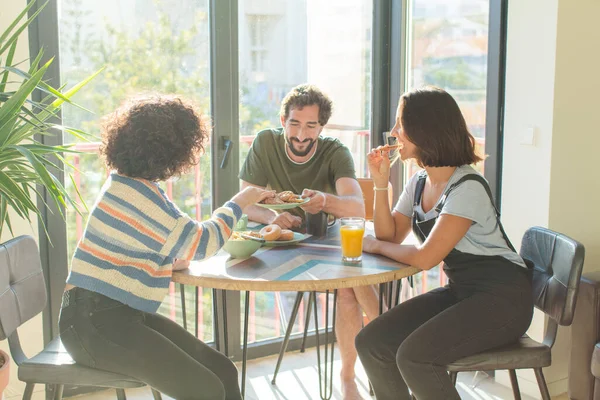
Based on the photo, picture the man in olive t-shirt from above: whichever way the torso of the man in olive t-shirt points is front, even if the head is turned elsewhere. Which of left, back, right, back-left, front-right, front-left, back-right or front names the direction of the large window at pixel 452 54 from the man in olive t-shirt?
back-left

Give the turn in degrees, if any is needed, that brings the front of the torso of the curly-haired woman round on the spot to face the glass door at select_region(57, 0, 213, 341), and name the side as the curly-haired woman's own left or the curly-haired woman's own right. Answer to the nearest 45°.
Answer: approximately 45° to the curly-haired woman's own left

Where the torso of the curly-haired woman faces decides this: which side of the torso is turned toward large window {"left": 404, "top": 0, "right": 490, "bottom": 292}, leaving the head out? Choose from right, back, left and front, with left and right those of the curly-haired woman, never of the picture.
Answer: front

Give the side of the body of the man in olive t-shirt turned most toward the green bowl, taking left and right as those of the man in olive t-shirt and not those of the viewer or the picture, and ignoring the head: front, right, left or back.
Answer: front

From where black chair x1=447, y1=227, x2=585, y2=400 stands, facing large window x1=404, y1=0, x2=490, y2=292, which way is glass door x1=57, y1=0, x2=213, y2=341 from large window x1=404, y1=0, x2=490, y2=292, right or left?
left

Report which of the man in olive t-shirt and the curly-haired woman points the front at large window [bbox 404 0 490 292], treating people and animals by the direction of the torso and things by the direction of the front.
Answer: the curly-haired woman

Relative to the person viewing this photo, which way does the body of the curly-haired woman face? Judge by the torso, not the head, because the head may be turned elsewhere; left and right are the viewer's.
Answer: facing away from the viewer and to the right of the viewer

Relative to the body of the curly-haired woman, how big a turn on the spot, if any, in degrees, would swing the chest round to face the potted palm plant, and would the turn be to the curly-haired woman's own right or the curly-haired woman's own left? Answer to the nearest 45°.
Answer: approximately 90° to the curly-haired woman's own left

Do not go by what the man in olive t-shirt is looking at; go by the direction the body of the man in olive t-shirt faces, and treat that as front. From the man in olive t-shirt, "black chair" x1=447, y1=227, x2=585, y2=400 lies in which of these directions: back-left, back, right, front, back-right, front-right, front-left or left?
front-left

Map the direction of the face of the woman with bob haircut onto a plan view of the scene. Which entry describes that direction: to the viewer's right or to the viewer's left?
to the viewer's left

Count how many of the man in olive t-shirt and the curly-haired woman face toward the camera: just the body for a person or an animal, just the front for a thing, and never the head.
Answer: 1

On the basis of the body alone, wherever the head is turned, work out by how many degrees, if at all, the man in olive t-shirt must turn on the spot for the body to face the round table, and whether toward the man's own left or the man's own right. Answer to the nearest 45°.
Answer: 0° — they already face it

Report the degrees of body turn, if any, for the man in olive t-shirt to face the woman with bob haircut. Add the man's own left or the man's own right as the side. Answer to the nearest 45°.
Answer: approximately 45° to the man's own left

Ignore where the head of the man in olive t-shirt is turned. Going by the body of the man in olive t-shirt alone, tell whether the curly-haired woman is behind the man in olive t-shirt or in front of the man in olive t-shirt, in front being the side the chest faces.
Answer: in front

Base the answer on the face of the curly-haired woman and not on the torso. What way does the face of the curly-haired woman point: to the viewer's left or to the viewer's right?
to the viewer's right
